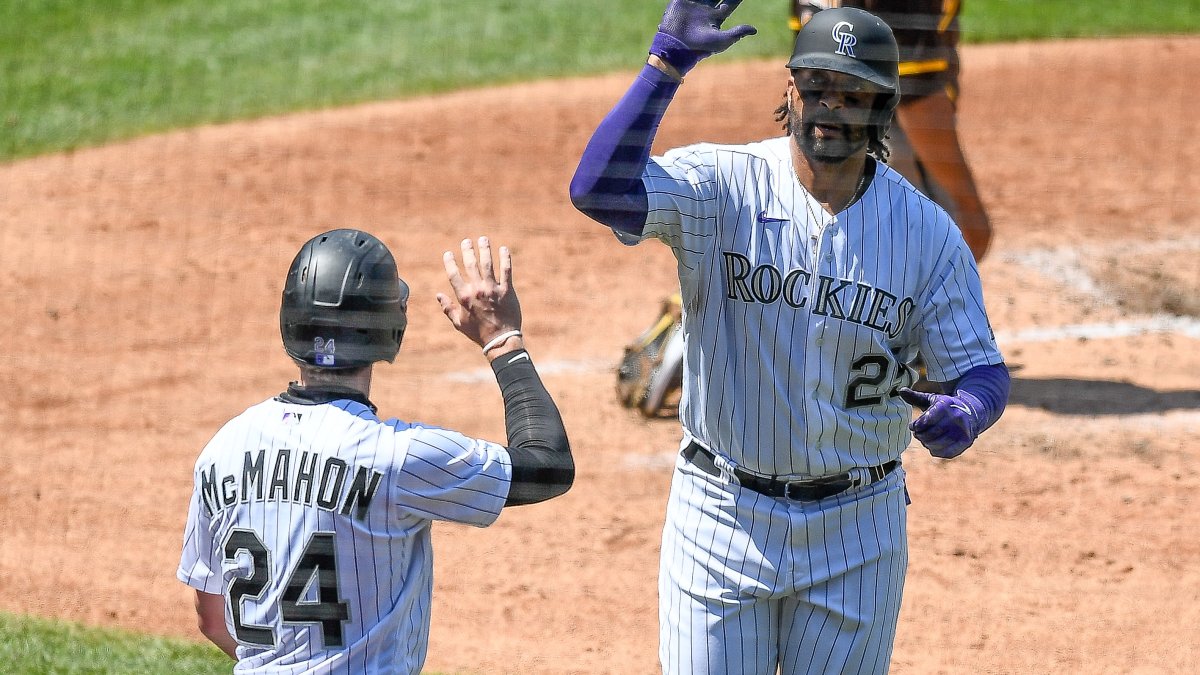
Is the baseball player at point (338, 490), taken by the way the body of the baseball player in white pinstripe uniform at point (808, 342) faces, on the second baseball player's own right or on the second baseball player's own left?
on the second baseball player's own right

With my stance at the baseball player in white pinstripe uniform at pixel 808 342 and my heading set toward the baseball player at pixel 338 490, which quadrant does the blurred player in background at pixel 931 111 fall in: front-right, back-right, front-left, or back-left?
back-right

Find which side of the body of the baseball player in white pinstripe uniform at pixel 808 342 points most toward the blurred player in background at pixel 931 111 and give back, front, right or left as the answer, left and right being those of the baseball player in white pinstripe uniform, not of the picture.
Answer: back

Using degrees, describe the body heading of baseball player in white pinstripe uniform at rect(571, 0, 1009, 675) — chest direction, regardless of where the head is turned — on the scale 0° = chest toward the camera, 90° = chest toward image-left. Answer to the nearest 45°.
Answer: approximately 0°

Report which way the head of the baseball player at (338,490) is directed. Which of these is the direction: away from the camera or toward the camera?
away from the camera

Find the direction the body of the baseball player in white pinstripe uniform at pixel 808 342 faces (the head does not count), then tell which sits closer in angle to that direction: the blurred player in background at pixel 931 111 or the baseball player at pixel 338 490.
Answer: the baseball player

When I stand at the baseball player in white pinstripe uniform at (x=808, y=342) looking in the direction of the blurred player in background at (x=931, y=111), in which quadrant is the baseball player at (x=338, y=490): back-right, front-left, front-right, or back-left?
back-left
